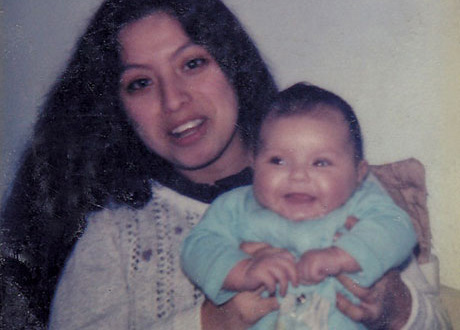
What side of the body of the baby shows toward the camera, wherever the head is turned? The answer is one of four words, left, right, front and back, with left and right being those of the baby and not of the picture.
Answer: front
